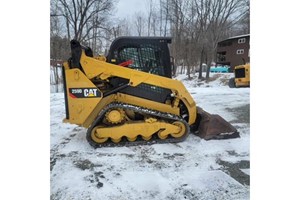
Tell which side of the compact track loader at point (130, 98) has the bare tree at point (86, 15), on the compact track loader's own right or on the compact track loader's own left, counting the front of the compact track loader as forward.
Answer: on the compact track loader's own left

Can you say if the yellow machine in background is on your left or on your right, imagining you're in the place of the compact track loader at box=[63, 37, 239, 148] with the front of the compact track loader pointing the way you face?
on your left

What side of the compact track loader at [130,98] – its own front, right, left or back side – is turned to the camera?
right
